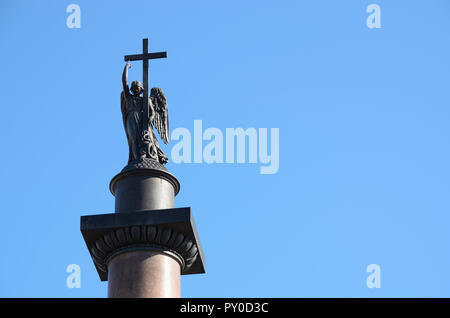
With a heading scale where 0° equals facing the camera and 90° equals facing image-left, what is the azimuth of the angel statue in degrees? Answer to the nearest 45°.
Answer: approximately 45°
